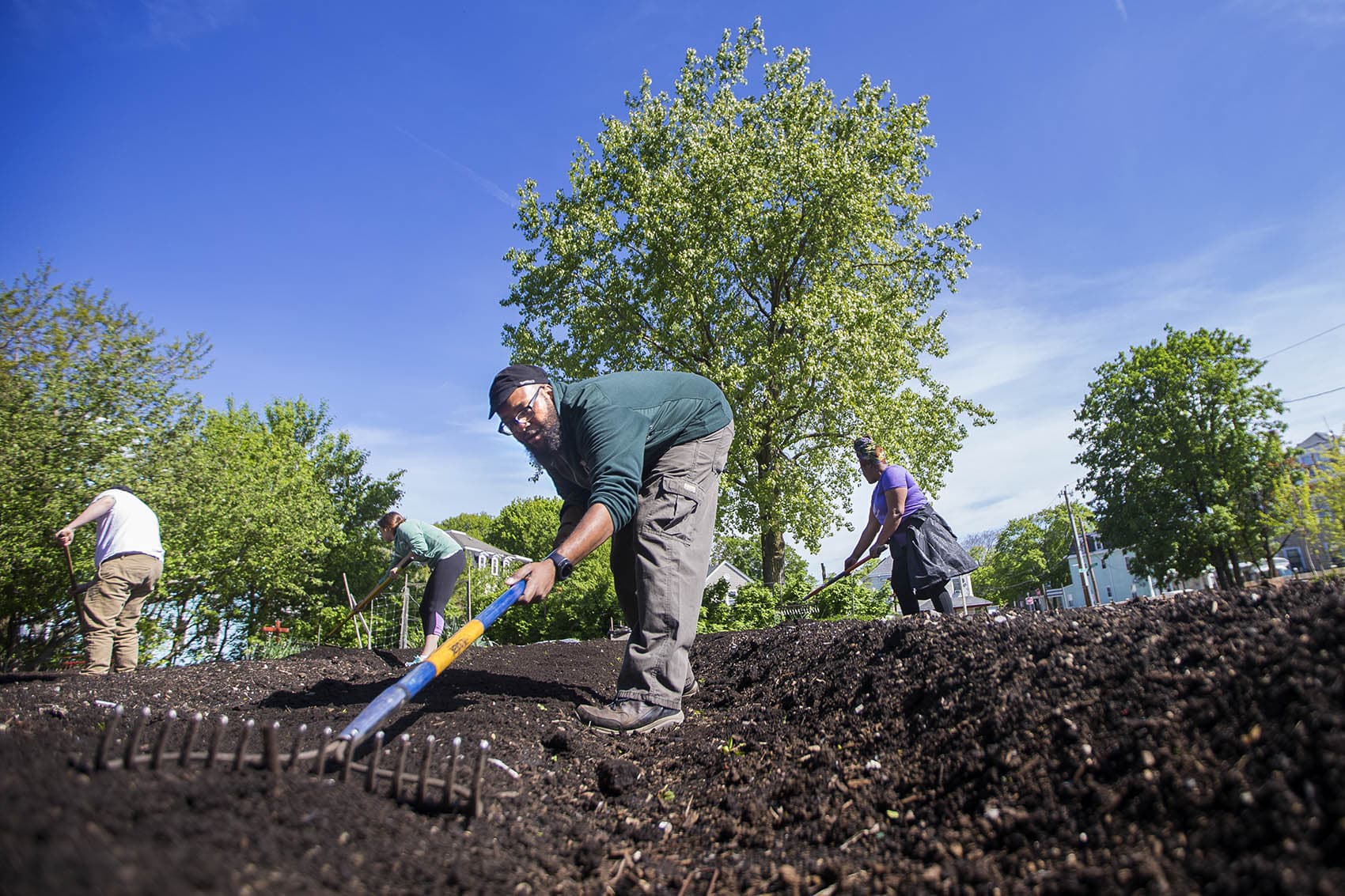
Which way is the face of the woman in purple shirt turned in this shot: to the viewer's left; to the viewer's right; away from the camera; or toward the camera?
to the viewer's left

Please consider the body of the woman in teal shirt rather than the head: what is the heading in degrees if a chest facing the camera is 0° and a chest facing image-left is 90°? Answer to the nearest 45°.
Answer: approximately 90°

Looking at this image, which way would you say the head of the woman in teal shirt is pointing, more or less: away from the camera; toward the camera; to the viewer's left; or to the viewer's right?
to the viewer's left

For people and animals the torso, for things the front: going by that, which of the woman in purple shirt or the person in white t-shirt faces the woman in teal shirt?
the woman in purple shirt

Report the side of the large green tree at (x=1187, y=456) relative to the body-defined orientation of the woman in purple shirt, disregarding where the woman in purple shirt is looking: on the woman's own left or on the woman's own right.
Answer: on the woman's own right

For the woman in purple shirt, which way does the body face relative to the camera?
to the viewer's left

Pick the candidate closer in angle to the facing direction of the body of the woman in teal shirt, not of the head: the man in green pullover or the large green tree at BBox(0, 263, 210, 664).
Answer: the large green tree

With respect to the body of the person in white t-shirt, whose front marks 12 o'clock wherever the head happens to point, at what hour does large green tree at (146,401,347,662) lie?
The large green tree is roughly at 2 o'clock from the person in white t-shirt.

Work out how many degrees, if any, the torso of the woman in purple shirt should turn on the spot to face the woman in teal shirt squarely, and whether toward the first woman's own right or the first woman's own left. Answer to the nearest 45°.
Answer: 0° — they already face them

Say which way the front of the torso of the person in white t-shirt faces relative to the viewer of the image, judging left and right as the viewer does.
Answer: facing away from the viewer and to the left of the viewer

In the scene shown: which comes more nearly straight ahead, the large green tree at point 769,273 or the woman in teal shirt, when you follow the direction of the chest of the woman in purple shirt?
the woman in teal shirt

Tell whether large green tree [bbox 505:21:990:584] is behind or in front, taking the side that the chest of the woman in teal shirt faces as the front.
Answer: behind

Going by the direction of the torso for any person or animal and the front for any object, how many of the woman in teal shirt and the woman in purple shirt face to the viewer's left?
2
